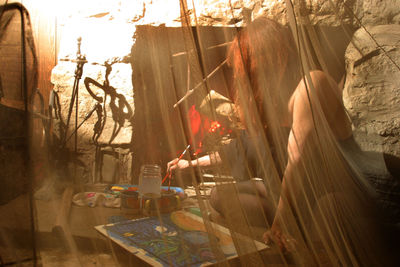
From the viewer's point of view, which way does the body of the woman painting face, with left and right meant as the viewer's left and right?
facing to the left of the viewer
